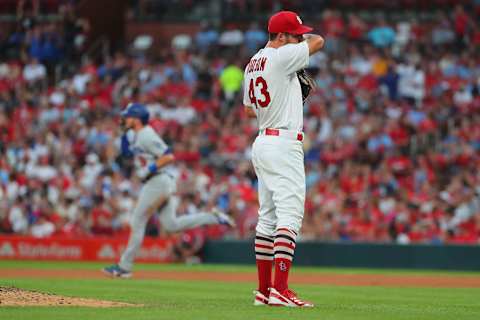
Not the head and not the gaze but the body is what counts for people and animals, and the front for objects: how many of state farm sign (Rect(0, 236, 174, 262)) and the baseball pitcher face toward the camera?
1

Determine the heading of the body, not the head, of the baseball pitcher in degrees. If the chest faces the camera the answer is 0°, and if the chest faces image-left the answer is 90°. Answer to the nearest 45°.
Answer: approximately 225°

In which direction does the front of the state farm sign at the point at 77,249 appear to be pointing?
toward the camera

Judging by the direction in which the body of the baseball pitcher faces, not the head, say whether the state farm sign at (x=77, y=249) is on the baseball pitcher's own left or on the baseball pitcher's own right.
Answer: on the baseball pitcher's own left

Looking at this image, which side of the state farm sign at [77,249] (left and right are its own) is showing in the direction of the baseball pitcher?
front
